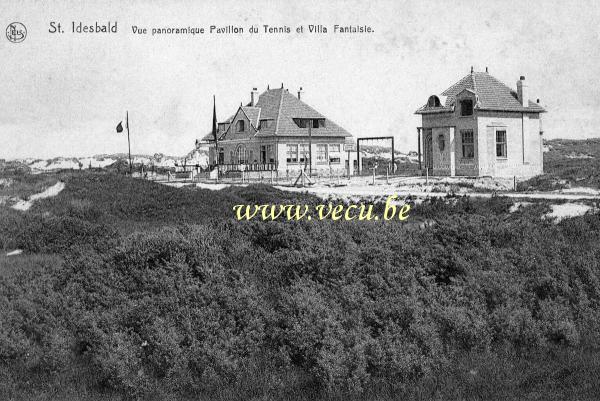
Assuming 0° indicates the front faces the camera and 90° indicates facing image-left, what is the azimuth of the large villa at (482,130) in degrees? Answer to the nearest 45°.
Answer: approximately 45°
